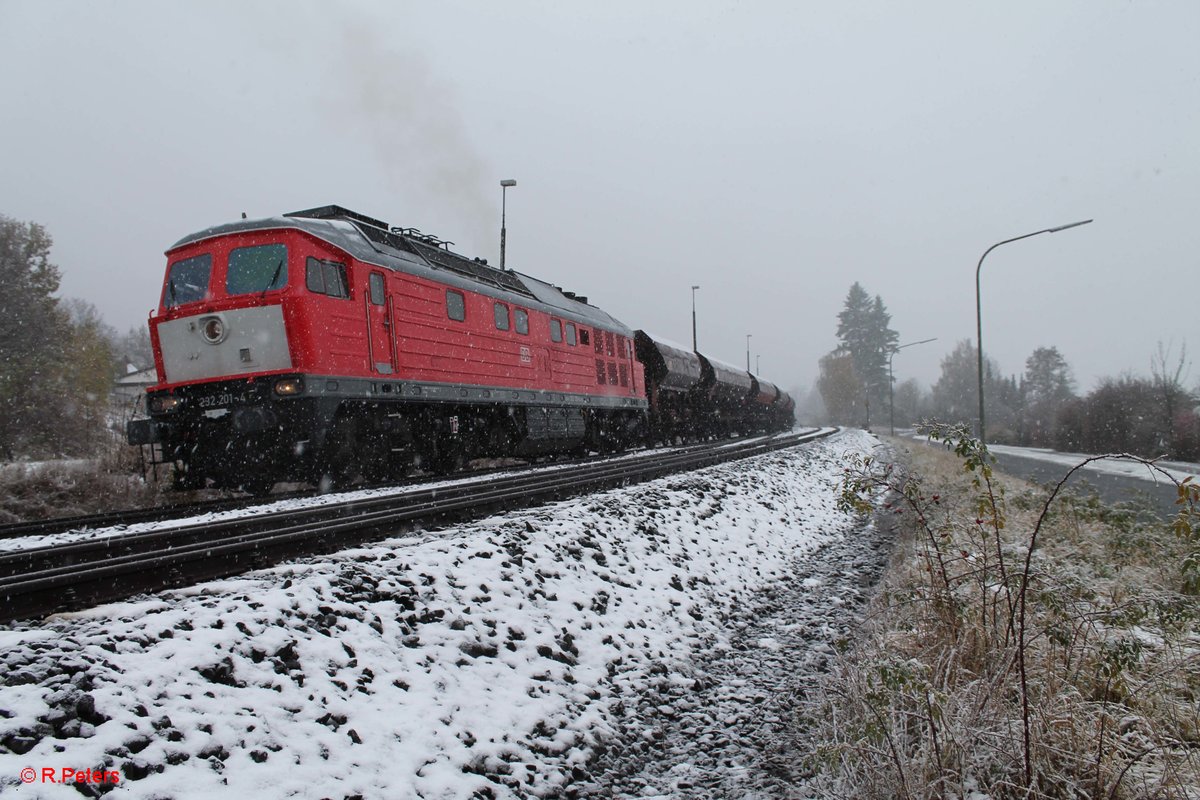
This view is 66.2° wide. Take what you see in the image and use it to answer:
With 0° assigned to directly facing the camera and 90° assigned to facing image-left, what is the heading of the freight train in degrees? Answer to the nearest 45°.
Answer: approximately 45°
